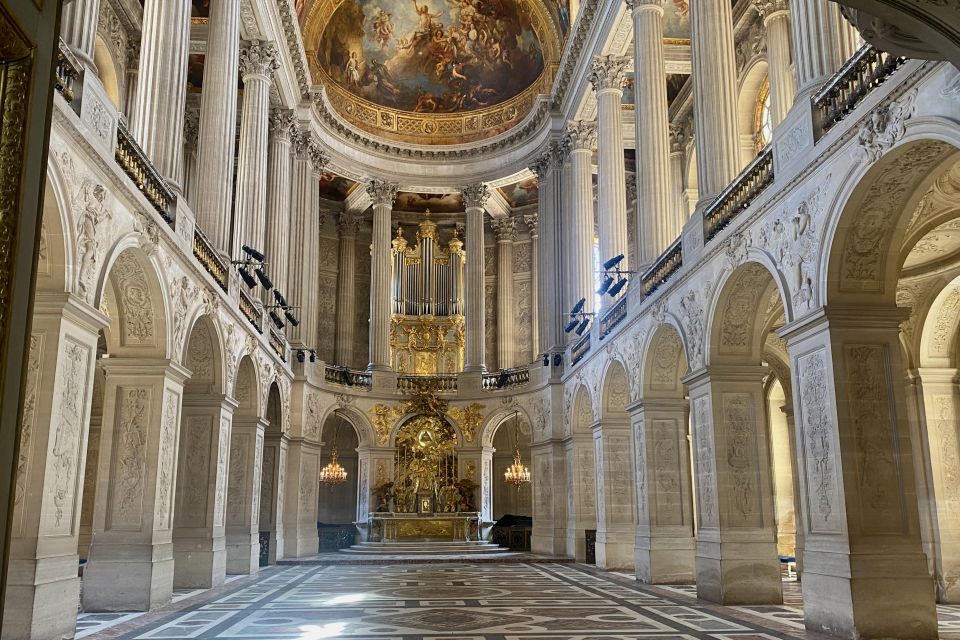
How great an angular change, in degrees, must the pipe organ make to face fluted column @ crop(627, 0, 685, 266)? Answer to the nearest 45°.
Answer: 0° — it already faces it

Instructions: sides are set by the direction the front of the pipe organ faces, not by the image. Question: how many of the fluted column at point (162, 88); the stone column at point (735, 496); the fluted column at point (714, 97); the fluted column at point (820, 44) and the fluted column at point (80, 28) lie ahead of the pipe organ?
5

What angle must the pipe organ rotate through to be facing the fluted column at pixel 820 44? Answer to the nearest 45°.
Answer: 0° — it already faces it

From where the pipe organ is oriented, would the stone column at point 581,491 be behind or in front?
in front

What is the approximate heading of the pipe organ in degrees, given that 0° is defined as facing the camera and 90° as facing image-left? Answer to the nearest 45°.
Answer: approximately 0°

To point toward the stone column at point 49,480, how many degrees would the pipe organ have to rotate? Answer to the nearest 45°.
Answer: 0° — it already faces it

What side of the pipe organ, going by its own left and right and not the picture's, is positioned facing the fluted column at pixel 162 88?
front

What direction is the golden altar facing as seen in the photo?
toward the camera

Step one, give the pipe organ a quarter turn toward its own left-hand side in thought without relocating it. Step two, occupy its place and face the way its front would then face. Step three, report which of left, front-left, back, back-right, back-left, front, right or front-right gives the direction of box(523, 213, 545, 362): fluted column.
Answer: front

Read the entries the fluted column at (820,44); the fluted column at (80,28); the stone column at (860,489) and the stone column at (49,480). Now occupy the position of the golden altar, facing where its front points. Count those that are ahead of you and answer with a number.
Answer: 4

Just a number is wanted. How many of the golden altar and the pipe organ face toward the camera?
2

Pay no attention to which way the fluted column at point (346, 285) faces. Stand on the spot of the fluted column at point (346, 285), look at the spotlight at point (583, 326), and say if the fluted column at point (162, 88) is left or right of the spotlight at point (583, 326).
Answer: right

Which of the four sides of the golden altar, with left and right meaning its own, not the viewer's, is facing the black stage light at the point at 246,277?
front
